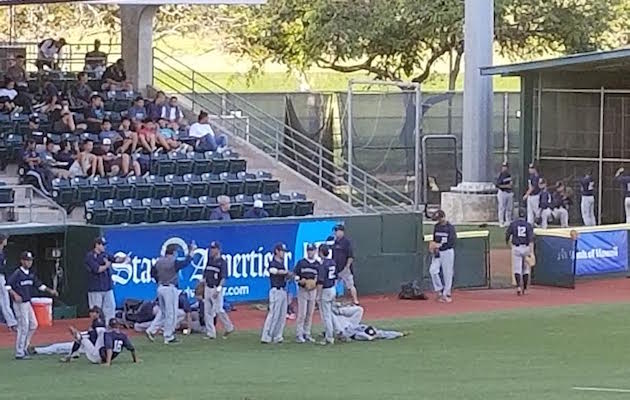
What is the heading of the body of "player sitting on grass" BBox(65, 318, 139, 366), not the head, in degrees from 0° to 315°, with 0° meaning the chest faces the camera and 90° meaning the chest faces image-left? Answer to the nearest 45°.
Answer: approximately 135°

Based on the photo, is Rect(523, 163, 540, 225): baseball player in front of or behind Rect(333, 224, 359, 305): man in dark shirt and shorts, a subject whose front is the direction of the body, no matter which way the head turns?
behind

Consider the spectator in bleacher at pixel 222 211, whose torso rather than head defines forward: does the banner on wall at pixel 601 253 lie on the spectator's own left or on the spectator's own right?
on the spectator's own left

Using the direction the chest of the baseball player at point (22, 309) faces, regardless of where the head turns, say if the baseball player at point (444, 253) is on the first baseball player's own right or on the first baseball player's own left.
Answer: on the first baseball player's own left

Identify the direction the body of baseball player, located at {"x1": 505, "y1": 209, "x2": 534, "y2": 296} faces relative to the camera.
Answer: away from the camera

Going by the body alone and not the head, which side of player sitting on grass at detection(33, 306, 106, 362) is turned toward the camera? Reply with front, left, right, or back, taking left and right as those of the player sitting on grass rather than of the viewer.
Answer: left

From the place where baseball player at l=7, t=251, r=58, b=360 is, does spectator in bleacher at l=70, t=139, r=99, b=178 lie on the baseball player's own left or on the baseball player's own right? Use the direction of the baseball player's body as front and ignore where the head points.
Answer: on the baseball player's own left

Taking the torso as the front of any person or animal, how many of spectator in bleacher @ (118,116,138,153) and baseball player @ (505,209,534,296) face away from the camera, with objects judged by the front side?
1

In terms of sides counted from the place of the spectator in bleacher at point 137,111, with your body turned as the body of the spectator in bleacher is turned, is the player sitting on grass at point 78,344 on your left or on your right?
on your right

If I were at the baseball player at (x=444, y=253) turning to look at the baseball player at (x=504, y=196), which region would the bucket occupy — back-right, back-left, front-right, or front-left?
back-left

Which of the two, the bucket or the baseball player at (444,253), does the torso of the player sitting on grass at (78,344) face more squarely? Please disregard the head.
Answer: the bucket
